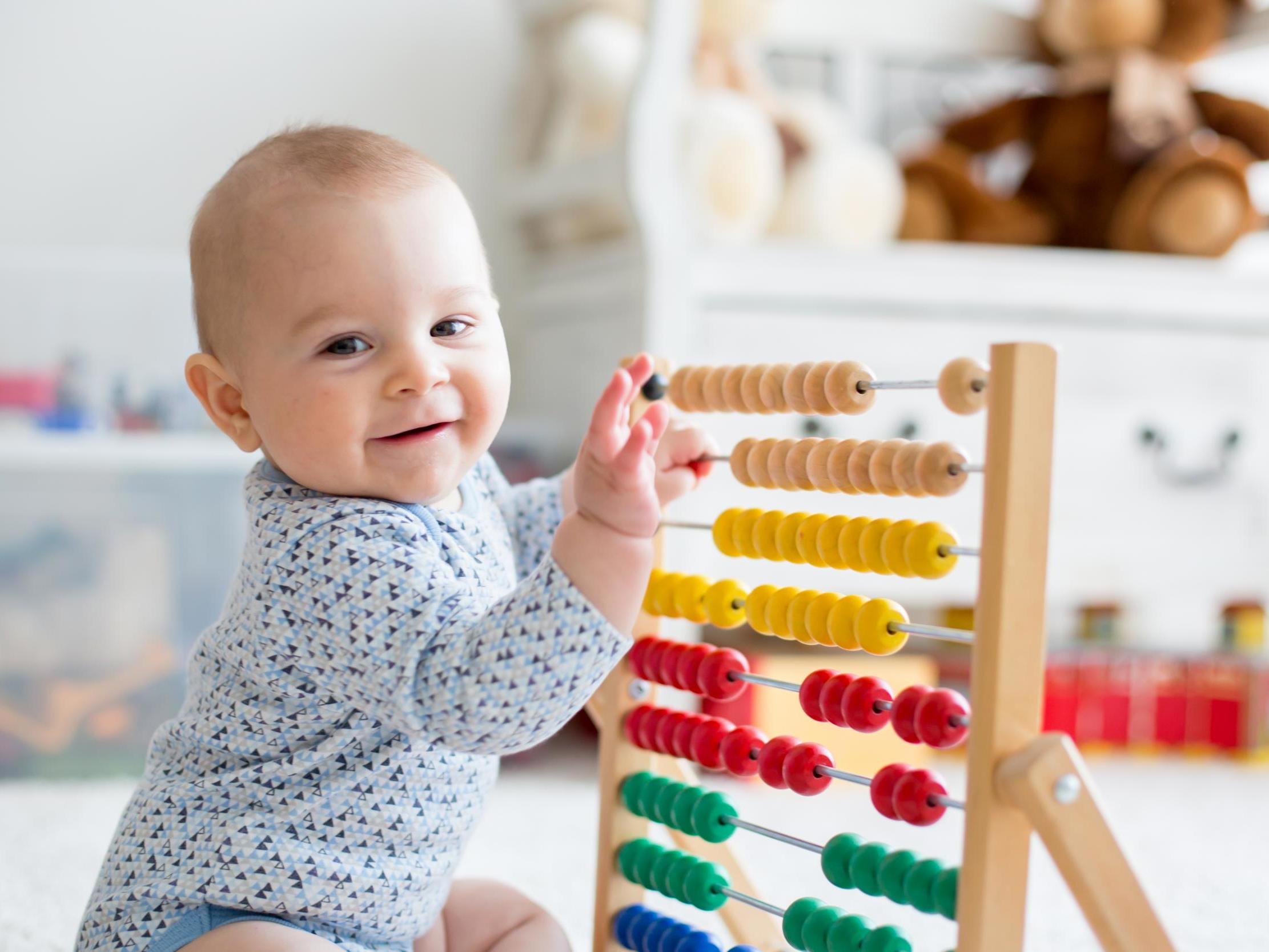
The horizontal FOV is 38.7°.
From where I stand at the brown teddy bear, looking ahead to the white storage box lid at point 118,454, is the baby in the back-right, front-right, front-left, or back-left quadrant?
front-left

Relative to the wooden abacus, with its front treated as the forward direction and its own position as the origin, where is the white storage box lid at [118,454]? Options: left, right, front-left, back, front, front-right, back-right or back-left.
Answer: right

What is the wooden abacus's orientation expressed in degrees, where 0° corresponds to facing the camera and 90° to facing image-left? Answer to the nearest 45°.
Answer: approximately 45°

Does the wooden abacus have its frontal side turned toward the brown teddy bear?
no
